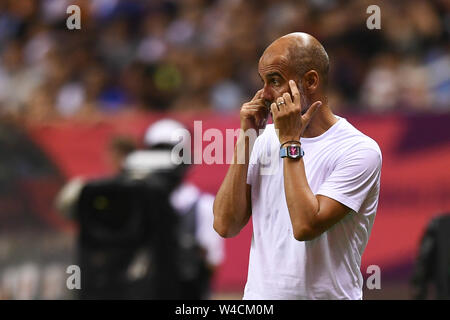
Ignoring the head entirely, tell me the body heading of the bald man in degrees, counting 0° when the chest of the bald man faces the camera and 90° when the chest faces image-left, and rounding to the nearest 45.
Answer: approximately 45°

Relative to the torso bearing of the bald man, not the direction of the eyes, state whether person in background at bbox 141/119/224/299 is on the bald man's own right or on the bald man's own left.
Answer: on the bald man's own right
